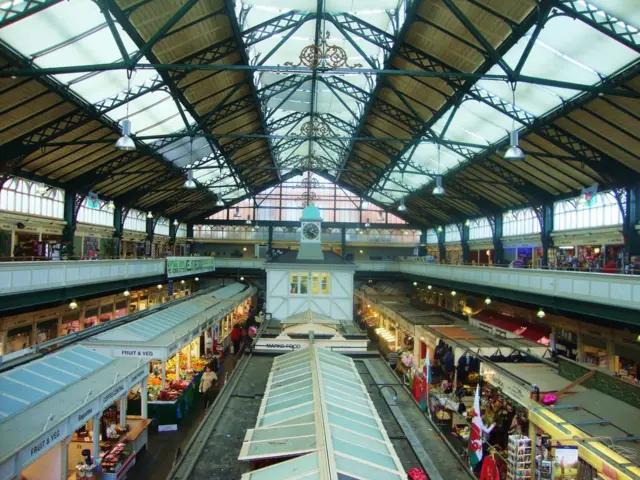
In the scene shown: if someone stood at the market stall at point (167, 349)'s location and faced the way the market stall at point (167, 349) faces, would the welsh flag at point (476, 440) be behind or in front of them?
in front

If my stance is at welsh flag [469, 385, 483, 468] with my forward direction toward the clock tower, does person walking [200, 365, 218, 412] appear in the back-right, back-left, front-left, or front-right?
front-left

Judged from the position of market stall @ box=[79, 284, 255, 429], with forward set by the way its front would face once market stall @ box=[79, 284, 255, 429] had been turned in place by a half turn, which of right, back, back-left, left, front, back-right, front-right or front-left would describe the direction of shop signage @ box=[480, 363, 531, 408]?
back

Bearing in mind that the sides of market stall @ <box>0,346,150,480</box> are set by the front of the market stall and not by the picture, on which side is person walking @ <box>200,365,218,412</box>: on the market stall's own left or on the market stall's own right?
on the market stall's own left

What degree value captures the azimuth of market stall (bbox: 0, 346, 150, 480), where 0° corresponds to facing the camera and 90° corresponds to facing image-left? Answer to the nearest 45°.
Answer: approximately 315°

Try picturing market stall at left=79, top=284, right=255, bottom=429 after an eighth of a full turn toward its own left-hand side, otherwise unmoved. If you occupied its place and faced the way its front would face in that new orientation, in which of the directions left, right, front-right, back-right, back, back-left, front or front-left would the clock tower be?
front-left

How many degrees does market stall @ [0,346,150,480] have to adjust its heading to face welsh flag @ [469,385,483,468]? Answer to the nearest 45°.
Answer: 0° — it already faces it

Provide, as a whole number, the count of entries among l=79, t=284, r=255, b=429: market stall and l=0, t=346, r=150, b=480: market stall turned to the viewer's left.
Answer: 0

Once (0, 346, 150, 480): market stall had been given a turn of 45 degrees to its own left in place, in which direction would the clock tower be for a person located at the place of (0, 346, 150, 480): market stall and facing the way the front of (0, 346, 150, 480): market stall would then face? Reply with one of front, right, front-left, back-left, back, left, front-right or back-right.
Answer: front-left

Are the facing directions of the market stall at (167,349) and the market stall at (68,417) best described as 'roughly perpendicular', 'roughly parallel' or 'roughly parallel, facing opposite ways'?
roughly parallel

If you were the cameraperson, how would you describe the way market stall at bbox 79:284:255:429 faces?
facing the viewer and to the right of the viewer
